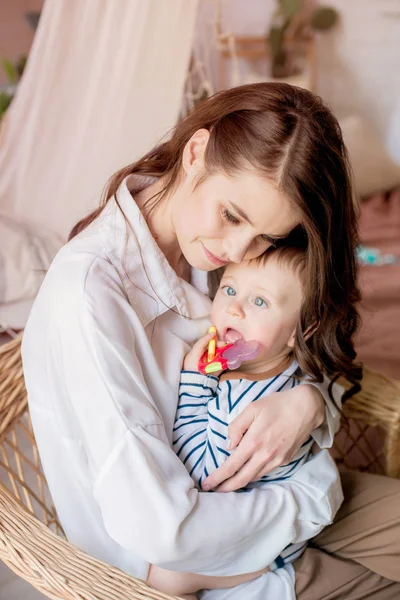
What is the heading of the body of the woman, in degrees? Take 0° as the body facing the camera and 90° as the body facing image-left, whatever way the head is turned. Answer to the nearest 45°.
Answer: approximately 315°

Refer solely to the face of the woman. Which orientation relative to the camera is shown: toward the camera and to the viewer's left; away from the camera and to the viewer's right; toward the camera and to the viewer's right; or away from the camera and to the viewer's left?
toward the camera and to the viewer's right

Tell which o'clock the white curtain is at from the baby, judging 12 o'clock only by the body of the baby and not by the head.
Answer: The white curtain is roughly at 4 o'clock from the baby.

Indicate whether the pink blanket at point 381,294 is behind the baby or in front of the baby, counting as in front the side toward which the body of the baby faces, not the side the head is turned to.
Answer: behind

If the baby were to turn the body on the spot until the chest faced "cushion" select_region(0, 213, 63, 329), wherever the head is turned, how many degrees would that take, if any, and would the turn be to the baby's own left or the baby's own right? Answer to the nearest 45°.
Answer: approximately 90° to the baby's own right

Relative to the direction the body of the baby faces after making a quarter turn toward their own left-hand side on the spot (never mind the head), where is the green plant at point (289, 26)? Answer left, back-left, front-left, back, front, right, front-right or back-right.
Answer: back-left

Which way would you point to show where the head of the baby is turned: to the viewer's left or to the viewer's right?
to the viewer's left

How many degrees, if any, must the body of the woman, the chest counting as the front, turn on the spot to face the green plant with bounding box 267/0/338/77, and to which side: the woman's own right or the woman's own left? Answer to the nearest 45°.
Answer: approximately 135° to the woman's own left

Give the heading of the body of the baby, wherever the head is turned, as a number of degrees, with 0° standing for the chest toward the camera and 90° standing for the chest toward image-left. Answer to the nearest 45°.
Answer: approximately 45°
